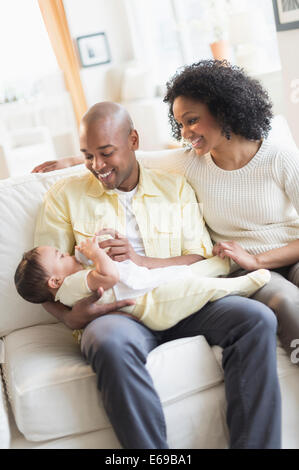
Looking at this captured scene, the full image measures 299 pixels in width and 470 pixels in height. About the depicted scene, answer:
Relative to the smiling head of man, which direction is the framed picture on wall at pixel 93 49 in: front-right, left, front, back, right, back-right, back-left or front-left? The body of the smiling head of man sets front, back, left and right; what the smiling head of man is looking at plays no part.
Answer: back-right

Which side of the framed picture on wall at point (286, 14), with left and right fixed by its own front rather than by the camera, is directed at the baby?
front

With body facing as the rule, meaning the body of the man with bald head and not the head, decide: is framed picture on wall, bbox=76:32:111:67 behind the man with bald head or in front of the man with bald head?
behind

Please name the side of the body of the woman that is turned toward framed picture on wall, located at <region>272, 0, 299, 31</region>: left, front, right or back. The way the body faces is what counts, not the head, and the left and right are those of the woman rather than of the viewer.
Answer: back

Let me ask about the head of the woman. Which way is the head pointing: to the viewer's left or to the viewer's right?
to the viewer's left

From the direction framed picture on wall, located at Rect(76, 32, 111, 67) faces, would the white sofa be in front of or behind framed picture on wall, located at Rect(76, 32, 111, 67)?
in front

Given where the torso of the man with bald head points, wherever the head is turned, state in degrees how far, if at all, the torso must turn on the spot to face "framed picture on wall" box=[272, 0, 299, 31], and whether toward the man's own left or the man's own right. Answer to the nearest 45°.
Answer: approximately 135° to the man's own left

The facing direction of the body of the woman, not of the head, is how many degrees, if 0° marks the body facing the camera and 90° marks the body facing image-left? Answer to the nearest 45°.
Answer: approximately 45°

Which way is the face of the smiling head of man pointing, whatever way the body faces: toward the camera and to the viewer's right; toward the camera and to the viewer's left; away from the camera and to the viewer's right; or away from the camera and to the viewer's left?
toward the camera and to the viewer's left

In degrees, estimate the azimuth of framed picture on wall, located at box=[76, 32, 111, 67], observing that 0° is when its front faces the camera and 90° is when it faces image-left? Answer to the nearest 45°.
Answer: approximately 0°

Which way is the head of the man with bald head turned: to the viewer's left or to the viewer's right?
to the viewer's left

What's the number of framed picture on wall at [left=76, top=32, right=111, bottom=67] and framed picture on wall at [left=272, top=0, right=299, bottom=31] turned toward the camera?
2
